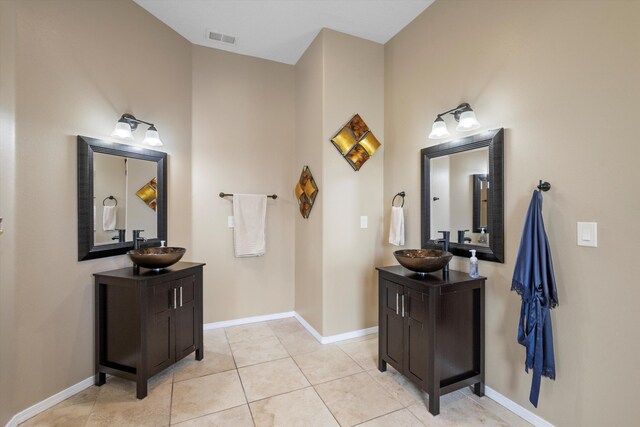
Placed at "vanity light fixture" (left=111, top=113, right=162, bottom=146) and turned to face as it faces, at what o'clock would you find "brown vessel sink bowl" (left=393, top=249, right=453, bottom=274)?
The brown vessel sink bowl is roughly at 12 o'clock from the vanity light fixture.

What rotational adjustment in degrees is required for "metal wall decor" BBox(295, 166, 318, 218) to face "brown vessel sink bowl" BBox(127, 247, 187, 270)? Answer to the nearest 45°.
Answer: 0° — it already faces it

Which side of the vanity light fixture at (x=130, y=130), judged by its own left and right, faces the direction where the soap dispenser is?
front

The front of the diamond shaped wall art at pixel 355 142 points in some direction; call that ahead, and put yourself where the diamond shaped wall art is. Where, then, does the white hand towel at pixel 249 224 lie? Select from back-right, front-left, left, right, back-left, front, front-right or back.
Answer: right

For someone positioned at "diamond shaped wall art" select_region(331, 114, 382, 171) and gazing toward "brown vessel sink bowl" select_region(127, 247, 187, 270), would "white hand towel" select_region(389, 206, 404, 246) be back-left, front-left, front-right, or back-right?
back-left

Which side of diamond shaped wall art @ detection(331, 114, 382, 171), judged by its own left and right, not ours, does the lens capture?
front

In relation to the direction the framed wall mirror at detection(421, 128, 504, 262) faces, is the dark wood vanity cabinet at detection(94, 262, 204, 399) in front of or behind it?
in front

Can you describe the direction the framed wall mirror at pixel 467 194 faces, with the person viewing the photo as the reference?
facing the viewer and to the left of the viewer

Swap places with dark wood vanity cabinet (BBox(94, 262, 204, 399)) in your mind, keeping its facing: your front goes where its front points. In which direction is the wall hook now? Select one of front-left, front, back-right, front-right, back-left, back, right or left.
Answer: front

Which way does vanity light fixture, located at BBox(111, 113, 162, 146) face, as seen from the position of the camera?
facing the viewer and to the right of the viewer

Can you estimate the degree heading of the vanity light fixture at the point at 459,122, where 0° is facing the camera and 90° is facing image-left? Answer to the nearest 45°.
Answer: approximately 45°

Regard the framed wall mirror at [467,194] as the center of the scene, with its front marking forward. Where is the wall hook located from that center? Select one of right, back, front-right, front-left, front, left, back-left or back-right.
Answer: left

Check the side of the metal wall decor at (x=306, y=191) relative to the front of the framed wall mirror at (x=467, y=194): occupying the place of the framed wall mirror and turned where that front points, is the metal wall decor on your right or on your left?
on your right

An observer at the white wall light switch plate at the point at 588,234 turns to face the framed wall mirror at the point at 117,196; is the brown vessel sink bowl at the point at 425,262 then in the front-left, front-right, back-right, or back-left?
front-right
